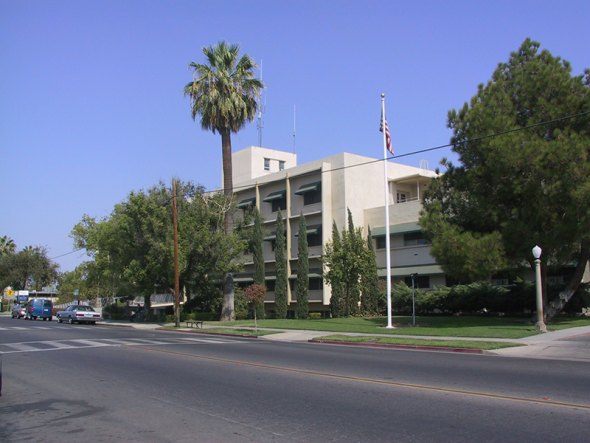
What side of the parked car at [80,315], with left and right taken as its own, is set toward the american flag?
back

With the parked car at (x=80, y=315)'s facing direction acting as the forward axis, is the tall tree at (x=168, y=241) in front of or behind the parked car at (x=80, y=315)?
behind

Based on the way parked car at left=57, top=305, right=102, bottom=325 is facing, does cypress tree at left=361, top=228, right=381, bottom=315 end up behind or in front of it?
behind

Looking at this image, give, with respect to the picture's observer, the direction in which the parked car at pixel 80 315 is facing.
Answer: facing away from the viewer and to the left of the viewer

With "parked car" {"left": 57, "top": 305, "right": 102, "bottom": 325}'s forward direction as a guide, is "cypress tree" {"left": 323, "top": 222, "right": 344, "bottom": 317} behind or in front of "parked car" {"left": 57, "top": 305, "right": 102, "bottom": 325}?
behind

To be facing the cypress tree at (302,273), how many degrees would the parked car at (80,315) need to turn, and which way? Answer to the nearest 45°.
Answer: approximately 135° to its right

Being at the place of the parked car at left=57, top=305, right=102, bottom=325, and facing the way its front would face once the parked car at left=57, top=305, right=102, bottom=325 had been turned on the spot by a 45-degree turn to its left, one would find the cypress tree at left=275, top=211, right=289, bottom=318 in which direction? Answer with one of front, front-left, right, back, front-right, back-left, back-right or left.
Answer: back

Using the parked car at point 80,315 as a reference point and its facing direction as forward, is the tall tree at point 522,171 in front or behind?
behind
